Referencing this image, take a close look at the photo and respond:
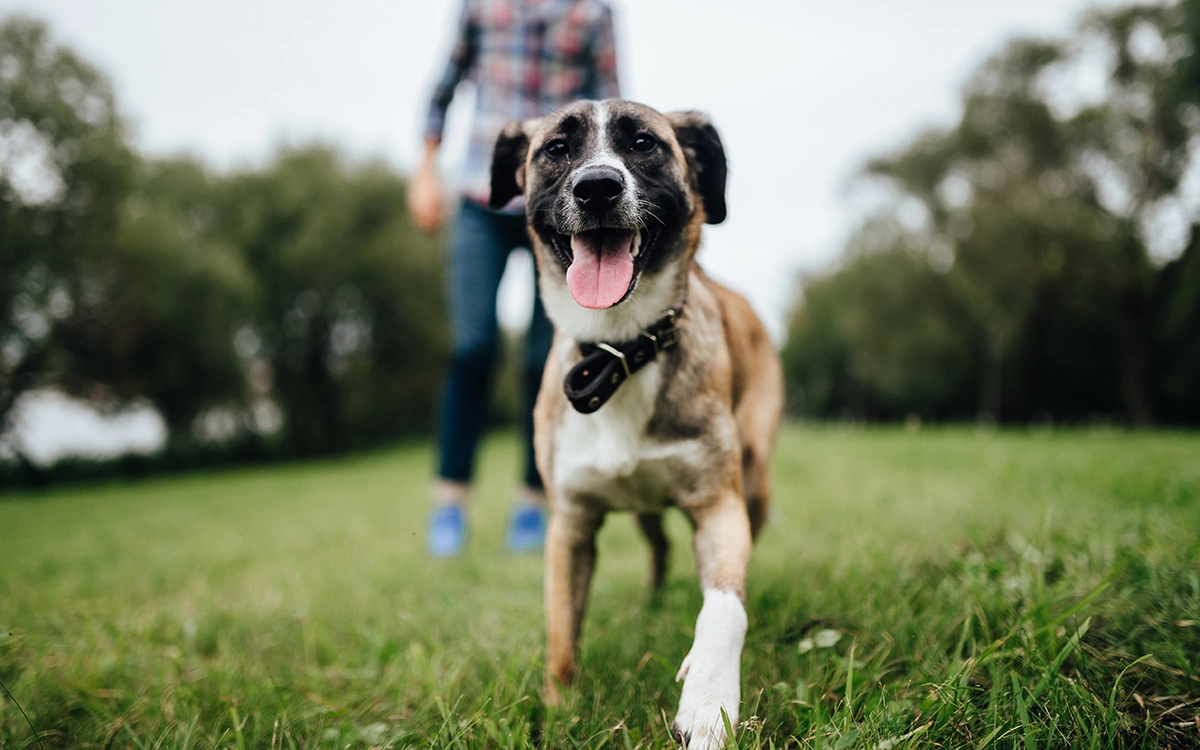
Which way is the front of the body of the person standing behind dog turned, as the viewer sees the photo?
toward the camera

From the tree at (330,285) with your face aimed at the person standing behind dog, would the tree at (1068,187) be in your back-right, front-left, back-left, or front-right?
front-left

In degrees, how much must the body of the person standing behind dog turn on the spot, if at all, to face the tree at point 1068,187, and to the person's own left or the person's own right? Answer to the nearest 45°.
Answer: approximately 135° to the person's own left

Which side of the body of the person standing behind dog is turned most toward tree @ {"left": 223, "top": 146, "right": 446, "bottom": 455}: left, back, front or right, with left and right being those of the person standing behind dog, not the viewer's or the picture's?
back

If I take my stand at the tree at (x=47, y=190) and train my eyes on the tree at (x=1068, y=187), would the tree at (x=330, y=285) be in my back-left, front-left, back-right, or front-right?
front-left
